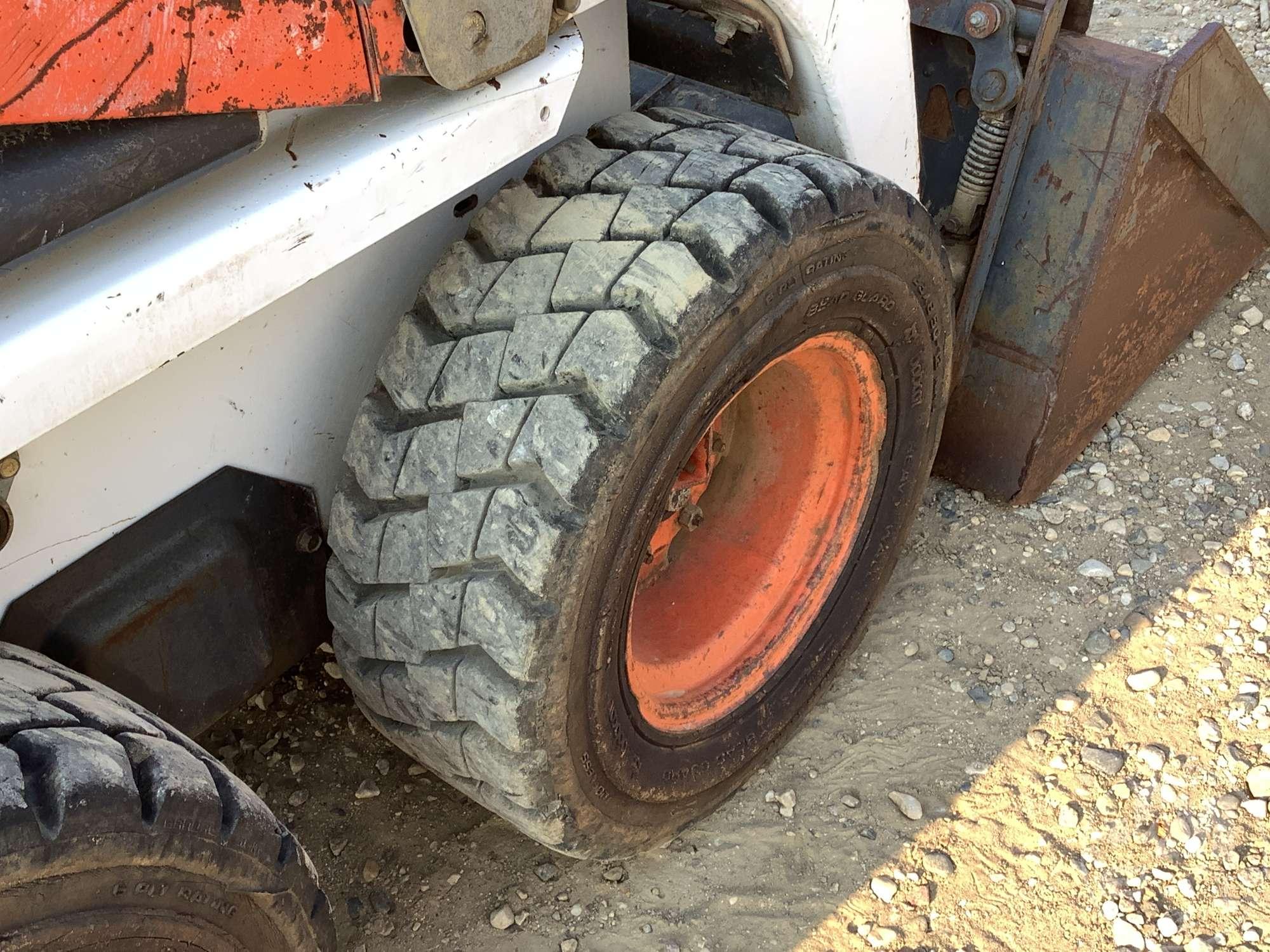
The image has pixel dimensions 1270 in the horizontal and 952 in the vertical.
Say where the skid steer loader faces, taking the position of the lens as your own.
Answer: facing away from the viewer and to the right of the viewer
